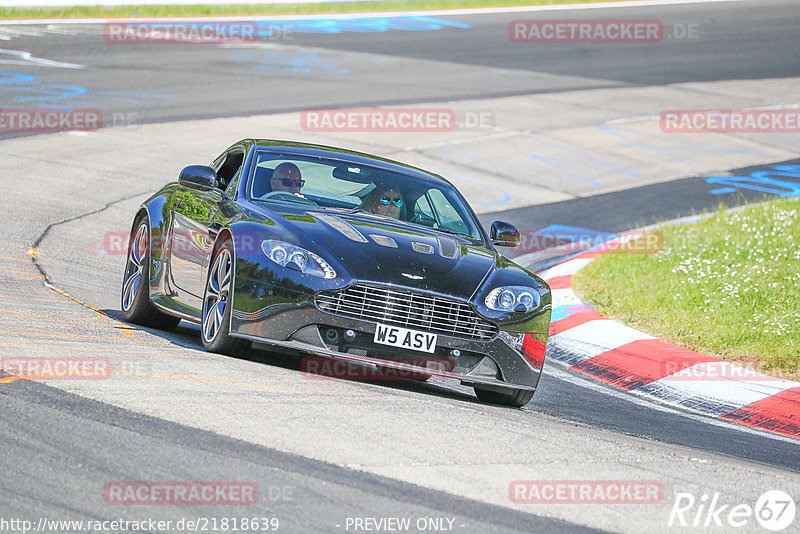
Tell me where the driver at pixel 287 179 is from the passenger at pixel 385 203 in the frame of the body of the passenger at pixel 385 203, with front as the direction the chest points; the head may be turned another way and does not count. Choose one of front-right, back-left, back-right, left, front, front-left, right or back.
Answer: back-right

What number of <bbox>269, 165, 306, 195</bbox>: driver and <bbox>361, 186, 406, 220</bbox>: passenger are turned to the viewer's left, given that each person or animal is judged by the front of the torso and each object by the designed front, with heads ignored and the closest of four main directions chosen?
0

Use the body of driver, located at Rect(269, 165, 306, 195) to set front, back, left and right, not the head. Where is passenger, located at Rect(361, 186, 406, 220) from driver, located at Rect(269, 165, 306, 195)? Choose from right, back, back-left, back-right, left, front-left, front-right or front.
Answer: front-left

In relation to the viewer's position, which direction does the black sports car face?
facing the viewer and to the right of the viewer

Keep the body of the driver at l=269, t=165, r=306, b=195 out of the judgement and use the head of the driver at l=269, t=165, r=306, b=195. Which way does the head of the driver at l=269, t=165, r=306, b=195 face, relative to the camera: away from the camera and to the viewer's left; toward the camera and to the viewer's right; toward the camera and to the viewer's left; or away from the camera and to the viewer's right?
toward the camera and to the viewer's right

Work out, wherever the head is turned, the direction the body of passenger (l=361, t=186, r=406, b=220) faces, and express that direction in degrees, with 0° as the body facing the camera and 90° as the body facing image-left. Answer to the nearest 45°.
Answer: approximately 315°
